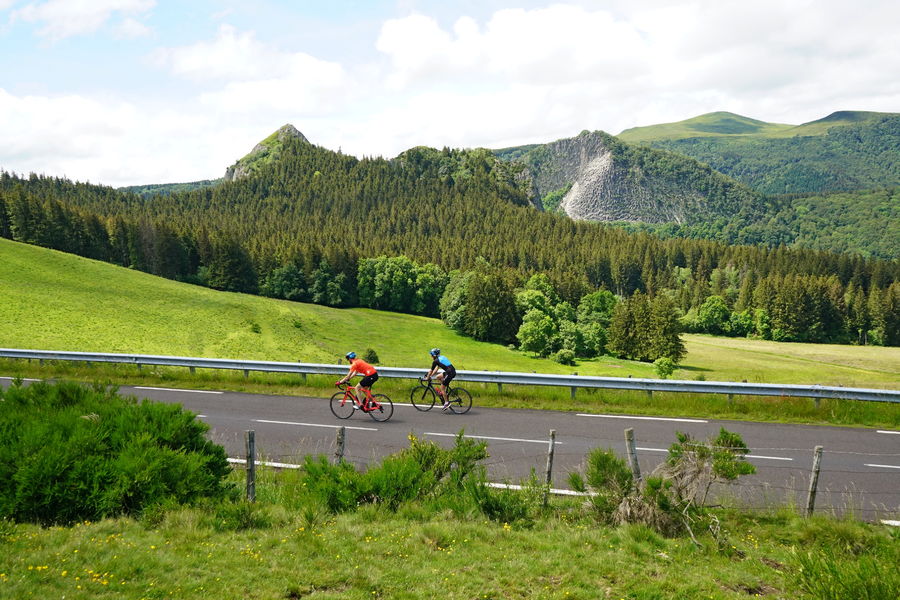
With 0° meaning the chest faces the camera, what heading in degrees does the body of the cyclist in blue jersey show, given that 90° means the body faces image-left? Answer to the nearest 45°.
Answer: approximately 90°

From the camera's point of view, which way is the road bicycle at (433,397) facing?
to the viewer's left

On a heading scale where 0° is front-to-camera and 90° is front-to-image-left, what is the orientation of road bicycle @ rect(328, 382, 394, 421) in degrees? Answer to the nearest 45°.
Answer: approximately 90°
